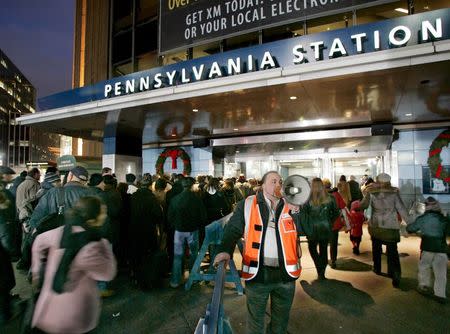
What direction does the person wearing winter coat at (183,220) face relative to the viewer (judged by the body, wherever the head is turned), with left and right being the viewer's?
facing away from the viewer

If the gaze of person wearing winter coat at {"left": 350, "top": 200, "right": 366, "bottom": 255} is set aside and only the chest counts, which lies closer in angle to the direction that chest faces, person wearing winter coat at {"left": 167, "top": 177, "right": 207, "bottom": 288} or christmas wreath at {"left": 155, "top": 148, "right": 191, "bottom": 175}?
the christmas wreath

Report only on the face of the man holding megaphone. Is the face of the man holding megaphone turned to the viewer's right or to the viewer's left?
to the viewer's right

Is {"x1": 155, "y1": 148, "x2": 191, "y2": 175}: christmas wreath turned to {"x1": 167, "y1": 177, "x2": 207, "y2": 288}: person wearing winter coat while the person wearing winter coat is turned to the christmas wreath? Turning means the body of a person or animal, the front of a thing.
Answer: yes

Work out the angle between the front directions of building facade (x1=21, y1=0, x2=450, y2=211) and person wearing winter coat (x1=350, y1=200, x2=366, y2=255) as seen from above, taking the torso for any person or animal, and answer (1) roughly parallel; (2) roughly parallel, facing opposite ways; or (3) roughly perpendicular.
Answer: roughly parallel, facing opposite ways

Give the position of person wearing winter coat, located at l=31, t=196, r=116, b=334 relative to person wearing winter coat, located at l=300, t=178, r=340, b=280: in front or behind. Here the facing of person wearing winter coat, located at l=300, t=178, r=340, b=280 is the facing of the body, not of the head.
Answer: behind

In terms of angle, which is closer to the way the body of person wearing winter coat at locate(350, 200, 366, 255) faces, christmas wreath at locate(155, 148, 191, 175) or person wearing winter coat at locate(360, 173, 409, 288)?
the christmas wreath

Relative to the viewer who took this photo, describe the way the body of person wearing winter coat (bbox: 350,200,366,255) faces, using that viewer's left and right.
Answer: facing away from the viewer

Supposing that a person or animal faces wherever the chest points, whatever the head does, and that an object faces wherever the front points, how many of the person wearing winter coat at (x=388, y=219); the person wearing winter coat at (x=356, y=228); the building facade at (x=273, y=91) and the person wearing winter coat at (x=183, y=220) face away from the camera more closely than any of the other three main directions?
3

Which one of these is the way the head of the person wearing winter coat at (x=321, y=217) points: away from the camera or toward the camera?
away from the camera

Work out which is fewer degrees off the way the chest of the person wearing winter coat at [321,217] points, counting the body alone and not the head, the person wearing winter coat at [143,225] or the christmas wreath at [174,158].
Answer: the christmas wreath

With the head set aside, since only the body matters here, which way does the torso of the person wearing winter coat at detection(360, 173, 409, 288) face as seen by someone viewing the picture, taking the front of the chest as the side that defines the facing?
away from the camera

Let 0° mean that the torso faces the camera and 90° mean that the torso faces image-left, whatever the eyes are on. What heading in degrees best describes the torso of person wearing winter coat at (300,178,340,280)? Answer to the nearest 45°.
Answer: approximately 180°

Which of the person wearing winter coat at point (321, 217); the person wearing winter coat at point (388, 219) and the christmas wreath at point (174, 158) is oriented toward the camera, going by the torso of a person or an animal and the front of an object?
the christmas wreath

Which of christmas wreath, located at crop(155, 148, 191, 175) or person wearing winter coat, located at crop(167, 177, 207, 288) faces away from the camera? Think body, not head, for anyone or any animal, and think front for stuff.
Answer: the person wearing winter coat

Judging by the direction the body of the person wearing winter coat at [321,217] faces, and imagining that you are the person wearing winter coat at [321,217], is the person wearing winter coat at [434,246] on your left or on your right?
on your right

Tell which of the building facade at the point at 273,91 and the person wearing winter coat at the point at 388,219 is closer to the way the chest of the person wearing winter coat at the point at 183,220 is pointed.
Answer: the building facade

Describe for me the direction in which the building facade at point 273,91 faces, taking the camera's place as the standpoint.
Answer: facing the viewer and to the left of the viewer

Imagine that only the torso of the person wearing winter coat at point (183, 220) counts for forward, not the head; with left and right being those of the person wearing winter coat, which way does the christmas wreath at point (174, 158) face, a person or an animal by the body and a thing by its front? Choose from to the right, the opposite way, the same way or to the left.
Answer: the opposite way

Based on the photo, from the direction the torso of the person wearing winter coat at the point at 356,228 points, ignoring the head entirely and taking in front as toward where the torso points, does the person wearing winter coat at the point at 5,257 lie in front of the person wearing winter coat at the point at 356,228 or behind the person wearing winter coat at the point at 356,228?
behind

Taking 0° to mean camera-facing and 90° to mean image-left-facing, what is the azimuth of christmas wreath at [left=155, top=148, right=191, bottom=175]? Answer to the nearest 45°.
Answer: approximately 0°
